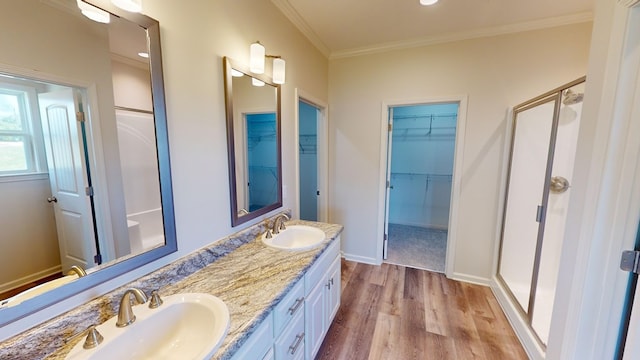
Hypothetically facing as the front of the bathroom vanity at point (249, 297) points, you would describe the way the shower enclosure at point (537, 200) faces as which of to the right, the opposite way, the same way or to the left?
the opposite way

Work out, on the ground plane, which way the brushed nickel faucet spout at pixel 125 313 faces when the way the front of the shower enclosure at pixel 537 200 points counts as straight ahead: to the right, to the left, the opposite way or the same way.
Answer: the opposite way

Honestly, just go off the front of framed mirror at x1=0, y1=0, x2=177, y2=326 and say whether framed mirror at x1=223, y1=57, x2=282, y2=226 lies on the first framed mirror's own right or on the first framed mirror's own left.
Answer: on the first framed mirror's own left

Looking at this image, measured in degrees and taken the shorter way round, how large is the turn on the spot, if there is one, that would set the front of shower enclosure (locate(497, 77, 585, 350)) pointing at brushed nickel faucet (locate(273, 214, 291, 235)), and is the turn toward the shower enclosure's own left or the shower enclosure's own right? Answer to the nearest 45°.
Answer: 0° — it already faces it

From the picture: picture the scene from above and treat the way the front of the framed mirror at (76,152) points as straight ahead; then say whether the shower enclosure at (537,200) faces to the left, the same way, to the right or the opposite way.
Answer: the opposite way

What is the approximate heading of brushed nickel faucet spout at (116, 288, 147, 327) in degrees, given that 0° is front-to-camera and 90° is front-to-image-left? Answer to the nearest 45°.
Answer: approximately 315°
